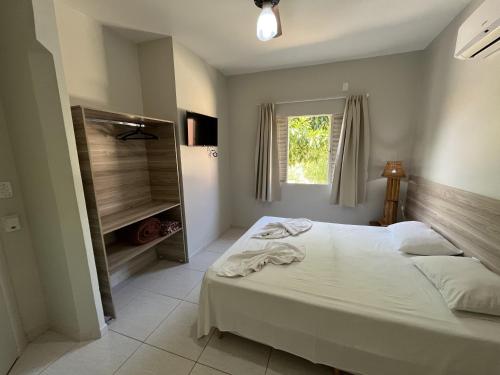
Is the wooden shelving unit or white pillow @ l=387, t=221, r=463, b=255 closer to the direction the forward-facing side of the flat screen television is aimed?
the white pillow

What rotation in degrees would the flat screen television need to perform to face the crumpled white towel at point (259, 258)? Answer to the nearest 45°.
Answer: approximately 45° to its right

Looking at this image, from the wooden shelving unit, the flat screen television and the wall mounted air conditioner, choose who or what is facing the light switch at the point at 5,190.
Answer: the wall mounted air conditioner

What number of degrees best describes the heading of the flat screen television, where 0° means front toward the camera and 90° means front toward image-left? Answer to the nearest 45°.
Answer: approximately 315°

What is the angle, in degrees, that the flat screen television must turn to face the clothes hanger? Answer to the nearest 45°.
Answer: approximately 90° to its right

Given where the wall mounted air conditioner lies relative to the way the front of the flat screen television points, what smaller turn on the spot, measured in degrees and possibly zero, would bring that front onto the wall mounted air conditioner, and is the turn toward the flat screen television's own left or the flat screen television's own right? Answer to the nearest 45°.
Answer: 0° — it already faces it

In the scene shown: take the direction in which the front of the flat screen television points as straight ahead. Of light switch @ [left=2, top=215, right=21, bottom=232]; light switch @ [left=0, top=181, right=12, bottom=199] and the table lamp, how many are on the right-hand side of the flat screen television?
2

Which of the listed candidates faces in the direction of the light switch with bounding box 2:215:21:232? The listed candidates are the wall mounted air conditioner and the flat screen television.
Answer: the wall mounted air conditioner

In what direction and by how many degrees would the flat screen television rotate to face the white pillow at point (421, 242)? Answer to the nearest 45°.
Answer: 0° — it already faces it

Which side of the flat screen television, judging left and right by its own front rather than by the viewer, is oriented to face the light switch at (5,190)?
right

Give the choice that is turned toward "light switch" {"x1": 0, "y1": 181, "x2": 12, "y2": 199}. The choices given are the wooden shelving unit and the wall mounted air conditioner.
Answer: the wall mounted air conditioner

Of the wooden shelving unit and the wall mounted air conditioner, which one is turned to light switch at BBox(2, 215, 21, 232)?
the wall mounted air conditioner

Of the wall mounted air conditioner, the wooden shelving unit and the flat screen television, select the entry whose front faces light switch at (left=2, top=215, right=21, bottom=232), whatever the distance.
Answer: the wall mounted air conditioner
